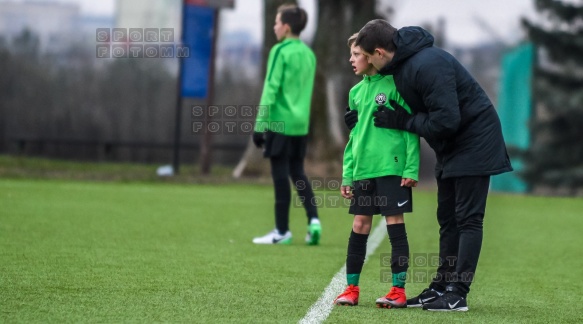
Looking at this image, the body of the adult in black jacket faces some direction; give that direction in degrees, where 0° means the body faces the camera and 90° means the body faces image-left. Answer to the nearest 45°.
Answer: approximately 90°

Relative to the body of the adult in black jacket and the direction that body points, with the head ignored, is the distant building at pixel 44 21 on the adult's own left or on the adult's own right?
on the adult's own right

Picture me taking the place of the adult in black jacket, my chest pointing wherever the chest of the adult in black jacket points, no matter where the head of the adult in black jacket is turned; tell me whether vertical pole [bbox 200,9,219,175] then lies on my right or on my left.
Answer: on my right

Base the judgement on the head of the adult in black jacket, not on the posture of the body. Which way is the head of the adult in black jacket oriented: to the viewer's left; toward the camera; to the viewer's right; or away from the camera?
to the viewer's left

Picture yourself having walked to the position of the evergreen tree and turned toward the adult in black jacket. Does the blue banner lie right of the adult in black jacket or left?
right

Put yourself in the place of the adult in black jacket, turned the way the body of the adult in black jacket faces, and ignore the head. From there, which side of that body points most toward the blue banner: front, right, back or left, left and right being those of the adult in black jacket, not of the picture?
right

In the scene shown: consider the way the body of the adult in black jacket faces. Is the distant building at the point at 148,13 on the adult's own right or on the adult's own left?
on the adult's own right
